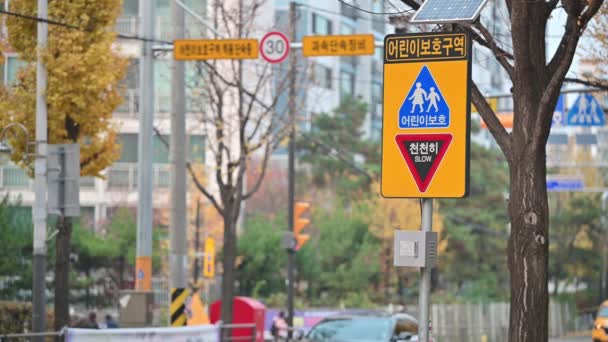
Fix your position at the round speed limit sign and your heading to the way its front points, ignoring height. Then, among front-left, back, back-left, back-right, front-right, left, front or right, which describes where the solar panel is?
front

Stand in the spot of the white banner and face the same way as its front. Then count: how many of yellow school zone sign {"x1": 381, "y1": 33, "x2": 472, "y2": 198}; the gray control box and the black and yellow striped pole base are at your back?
1

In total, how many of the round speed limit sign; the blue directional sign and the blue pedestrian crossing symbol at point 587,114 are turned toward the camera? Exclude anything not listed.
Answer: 3

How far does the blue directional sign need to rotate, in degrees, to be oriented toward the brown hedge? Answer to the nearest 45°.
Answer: approximately 45° to its right

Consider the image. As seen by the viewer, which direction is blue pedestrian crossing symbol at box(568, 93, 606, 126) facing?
toward the camera

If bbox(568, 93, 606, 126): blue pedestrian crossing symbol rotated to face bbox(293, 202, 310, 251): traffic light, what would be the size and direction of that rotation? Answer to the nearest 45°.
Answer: approximately 90° to its right

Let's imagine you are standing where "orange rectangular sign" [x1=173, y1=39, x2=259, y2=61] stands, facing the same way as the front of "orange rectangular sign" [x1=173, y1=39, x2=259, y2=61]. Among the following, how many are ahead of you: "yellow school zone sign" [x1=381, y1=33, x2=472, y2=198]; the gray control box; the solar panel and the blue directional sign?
3

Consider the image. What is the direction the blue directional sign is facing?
toward the camera
